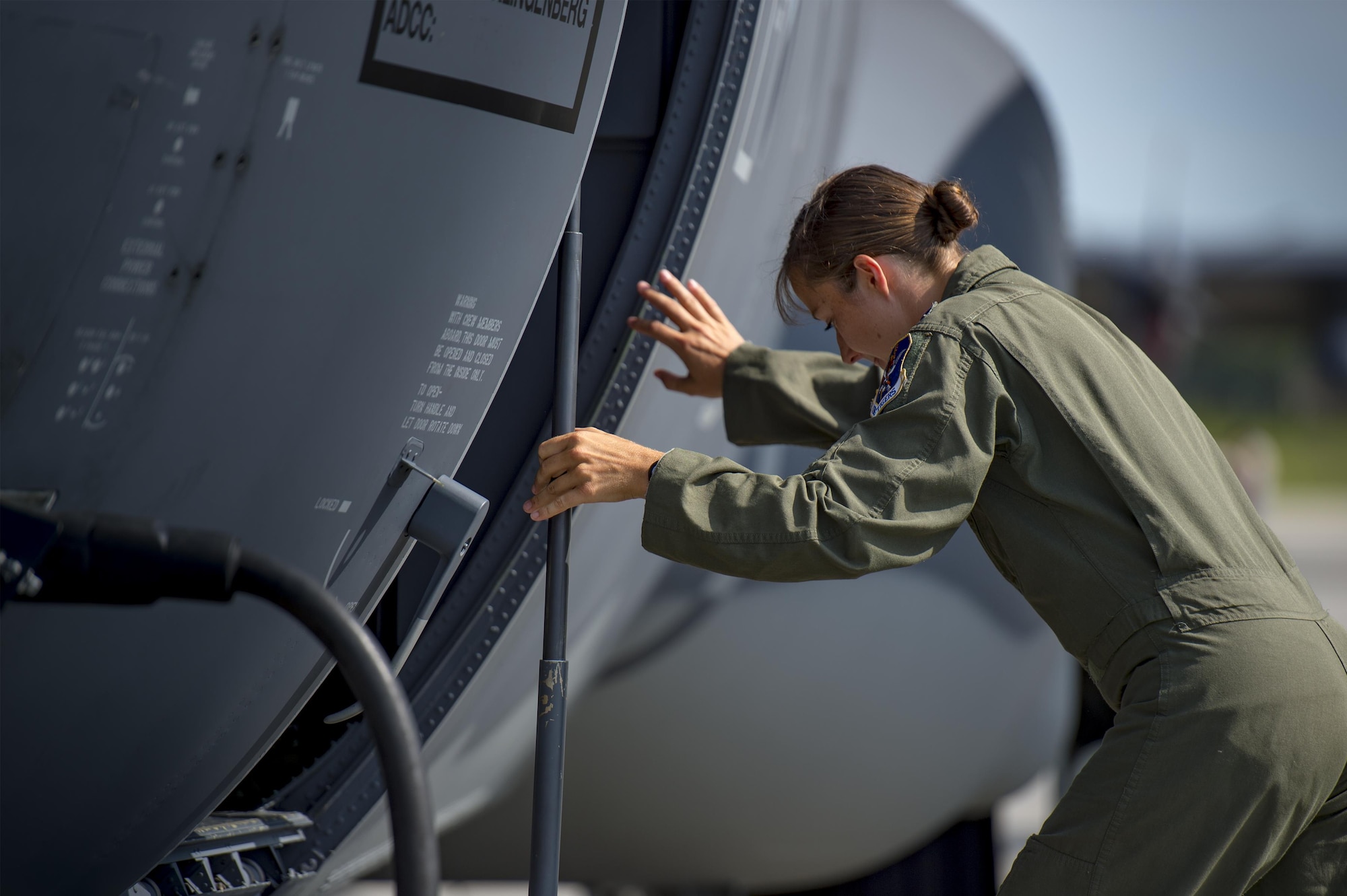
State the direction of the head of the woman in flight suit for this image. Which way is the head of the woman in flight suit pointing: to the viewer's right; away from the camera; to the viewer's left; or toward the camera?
to the viewer's left

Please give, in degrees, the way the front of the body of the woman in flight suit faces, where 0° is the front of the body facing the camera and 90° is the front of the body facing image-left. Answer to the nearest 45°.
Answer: approximately 90°

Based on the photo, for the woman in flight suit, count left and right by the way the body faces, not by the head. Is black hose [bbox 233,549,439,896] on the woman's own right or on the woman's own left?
on the woman's own left
